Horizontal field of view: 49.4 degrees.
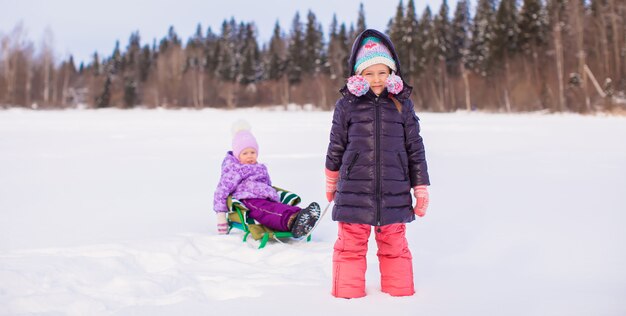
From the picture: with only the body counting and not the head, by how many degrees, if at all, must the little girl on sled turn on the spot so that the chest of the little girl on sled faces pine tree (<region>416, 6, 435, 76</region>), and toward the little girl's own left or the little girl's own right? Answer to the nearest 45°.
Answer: approximately 135° to the little girl's own left

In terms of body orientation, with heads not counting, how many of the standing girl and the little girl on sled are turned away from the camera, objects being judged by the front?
0

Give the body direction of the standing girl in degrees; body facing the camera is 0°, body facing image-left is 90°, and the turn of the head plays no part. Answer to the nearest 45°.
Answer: approximately 0°

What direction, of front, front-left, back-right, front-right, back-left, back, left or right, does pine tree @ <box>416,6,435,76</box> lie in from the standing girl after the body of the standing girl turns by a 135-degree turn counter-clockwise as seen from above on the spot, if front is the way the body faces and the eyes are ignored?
front-left

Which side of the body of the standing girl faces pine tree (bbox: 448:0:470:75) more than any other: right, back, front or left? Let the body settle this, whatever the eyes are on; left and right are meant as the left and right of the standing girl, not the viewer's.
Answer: back

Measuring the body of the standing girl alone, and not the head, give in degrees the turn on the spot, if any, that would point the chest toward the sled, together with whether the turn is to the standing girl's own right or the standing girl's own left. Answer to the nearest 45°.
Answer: approximately 135° to the standing girl's own right

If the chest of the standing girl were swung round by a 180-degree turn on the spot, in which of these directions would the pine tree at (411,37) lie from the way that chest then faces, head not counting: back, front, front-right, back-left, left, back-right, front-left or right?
front

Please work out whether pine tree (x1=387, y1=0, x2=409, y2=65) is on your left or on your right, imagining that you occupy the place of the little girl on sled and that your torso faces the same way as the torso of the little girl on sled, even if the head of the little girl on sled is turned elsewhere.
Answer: on your left
